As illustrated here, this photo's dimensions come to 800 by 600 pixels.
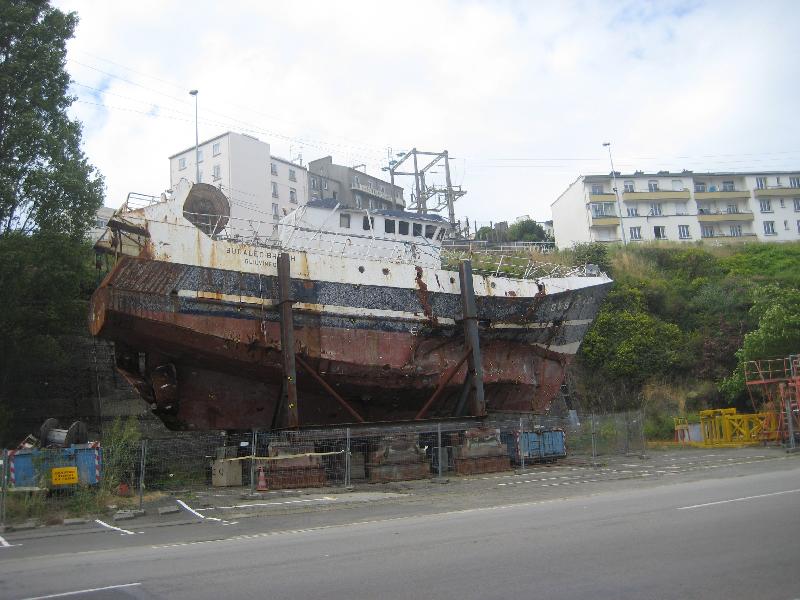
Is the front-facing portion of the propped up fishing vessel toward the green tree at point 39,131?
no

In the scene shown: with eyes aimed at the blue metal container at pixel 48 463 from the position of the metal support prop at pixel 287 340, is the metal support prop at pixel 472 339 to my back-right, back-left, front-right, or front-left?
back-left

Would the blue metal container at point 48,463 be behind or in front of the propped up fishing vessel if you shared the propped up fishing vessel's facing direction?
behind

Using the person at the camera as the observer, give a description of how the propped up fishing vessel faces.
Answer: facing away from the viewer and to the right of the viewer
